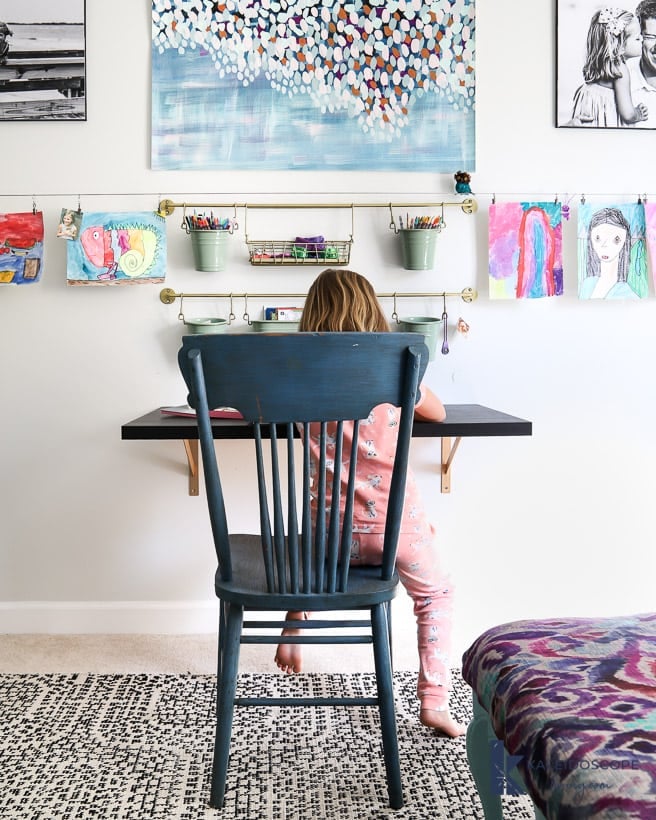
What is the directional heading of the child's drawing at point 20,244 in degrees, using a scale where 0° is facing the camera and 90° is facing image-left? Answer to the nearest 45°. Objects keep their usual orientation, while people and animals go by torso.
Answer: approximately 0°

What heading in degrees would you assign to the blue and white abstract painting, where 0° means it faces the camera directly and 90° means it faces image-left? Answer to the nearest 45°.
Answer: approximately 0°

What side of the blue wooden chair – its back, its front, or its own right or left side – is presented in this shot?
back

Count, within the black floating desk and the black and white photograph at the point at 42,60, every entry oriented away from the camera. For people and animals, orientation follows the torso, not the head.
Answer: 0

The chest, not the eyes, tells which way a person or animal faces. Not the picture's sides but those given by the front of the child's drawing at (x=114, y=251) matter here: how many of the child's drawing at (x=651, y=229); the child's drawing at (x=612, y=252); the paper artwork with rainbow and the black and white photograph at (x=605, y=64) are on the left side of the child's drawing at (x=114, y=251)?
4

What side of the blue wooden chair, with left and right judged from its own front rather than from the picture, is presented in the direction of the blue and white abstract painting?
front

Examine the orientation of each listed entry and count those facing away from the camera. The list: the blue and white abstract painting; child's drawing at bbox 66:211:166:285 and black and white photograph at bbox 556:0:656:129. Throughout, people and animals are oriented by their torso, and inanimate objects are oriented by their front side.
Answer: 0

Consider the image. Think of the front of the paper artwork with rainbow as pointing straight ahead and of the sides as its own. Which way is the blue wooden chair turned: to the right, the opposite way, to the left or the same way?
the opposite way

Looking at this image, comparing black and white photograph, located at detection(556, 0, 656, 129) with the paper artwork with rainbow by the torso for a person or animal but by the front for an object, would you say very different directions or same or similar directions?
same or similar directions

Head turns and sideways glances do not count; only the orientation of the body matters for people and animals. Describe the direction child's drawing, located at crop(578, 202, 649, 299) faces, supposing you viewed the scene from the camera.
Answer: facing the viewer
